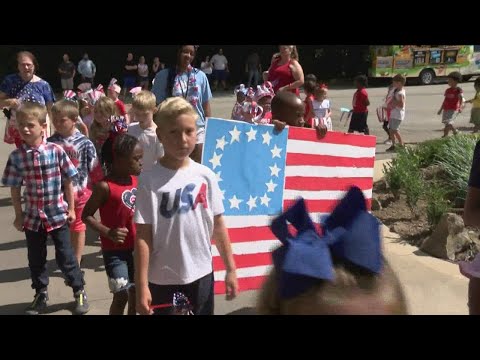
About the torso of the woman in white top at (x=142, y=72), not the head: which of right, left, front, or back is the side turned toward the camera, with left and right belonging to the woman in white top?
front

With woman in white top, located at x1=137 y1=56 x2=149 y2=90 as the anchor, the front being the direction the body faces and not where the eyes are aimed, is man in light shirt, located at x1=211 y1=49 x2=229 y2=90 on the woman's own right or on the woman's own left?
on the woman's own left

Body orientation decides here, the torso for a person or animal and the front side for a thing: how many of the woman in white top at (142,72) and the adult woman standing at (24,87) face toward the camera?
2

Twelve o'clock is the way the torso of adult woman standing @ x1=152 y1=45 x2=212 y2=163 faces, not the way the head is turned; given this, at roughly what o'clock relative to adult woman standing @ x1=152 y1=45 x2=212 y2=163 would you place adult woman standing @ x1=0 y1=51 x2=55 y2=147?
adult woman standing @ x1=0 y1=51 x2=55 y2=147 is roughly at 4 o'clock from adult woman standing @ x1=152 y1=45 x2=212 y2=163.

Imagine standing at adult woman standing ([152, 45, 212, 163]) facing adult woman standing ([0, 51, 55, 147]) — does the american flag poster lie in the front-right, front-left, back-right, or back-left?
back-left

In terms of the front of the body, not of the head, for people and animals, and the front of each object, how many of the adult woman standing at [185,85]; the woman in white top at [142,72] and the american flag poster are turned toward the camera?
3

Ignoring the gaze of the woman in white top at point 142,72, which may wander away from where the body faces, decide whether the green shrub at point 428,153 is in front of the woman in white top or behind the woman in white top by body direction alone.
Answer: in front

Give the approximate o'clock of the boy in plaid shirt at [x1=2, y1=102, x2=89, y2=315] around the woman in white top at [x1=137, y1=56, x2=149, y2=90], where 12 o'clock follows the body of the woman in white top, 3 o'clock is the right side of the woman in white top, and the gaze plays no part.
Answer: The boy in plaid shirt is roughly at 12 o'clock from the woman in white top.

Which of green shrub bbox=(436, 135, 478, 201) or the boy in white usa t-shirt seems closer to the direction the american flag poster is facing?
the boy in white usa t-shirt

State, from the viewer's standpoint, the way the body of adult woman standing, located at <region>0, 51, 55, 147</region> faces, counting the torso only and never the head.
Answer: toward the camera

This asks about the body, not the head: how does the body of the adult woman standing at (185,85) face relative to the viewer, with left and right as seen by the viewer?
facing the viewer

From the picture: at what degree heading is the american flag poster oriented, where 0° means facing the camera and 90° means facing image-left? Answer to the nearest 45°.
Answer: approximately 0°
